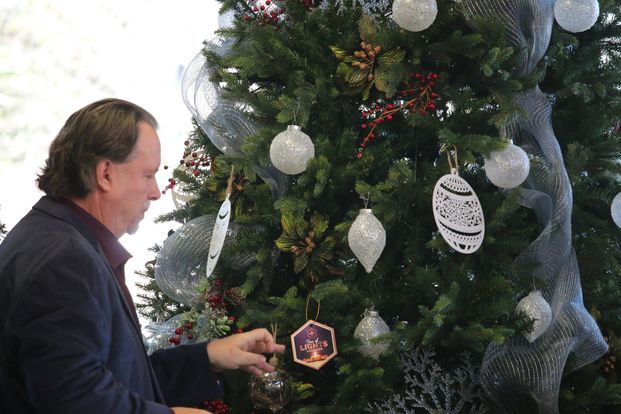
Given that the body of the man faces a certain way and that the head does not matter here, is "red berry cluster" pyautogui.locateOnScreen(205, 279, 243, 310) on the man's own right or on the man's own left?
on the man's own left

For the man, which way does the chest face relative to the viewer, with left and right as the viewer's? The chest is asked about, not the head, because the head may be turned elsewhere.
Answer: facing to the right of the viewer

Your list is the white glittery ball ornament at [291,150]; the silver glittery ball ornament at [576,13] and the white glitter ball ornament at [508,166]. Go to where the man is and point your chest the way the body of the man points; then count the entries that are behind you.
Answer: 0

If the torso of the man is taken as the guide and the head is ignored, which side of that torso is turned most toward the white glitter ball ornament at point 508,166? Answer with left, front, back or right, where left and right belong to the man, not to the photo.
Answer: front

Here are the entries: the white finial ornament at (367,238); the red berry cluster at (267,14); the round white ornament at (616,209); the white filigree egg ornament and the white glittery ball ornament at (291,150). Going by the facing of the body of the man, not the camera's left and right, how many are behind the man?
0

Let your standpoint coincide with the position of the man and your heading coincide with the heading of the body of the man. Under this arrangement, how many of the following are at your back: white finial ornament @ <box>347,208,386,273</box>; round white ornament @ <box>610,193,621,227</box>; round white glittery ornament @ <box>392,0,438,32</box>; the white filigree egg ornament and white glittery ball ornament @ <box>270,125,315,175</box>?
0

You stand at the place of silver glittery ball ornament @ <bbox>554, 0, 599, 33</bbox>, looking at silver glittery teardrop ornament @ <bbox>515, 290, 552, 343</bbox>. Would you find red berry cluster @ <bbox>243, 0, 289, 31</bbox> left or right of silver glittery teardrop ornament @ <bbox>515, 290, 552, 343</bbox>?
right

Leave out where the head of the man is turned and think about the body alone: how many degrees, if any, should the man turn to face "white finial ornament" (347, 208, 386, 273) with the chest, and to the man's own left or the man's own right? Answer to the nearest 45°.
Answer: approximately 45° to the man's own left

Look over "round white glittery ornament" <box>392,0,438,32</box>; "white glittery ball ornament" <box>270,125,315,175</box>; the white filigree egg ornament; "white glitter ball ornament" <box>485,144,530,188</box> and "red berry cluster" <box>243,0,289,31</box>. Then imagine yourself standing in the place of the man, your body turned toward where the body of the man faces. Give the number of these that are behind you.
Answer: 0

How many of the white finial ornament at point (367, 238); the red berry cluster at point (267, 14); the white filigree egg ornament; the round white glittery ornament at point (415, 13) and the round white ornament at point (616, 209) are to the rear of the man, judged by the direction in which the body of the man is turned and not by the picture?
0

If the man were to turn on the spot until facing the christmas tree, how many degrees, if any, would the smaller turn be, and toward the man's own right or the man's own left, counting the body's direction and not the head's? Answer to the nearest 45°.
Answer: approximately 45° to the man's own left

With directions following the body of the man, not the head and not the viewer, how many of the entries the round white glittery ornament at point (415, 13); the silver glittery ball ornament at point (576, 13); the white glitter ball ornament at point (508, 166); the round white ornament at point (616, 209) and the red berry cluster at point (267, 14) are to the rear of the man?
0

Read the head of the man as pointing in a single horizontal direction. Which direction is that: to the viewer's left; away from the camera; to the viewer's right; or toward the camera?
to the viewer's right

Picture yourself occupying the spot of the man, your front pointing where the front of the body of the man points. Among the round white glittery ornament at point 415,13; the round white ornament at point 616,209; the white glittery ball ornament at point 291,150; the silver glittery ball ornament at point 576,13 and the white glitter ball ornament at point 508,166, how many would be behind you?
0

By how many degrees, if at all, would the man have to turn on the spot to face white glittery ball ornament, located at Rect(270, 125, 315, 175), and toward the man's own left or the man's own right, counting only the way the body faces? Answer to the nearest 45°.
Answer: approximately 45° to the man's own left

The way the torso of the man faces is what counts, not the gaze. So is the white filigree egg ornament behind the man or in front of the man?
in front
